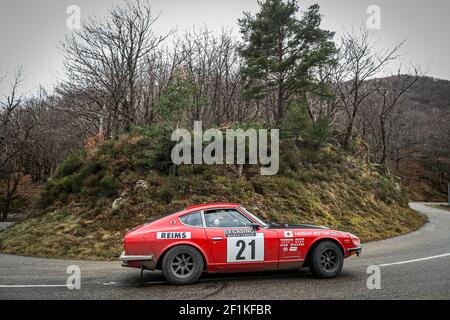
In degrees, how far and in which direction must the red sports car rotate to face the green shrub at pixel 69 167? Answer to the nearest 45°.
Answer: approximately 135° to its left

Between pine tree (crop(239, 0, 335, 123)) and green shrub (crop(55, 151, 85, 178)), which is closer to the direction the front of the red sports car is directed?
the pine tree

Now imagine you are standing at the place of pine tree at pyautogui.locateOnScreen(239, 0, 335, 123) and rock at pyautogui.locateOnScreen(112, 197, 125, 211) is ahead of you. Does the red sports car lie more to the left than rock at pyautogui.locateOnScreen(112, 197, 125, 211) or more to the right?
left

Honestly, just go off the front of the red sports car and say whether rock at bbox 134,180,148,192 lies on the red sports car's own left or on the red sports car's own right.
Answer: on the red sports car's own left

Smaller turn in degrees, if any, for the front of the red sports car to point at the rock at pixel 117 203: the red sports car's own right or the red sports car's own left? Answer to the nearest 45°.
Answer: approximately 135° to the red sports car's own left

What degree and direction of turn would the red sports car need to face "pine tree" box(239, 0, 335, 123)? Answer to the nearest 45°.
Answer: approximately 90° to its left

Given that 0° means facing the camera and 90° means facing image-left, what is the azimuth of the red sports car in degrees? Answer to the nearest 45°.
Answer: approximately 270°

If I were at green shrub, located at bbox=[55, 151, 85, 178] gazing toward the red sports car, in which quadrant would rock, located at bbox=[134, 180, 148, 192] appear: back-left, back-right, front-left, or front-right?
front-left
